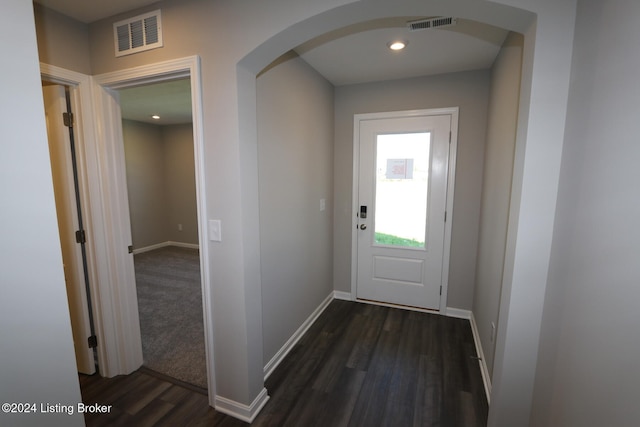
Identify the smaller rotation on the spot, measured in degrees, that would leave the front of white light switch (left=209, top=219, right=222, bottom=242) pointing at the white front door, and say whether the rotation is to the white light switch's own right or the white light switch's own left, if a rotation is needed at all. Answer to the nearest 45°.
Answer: approximately 90° to the white light switch's own left

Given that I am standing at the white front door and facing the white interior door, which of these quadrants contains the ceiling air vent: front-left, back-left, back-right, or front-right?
front-left

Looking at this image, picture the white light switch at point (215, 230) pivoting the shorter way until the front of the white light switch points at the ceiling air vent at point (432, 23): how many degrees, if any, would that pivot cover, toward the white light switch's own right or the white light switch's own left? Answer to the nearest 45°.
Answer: approximately 90° to the white light switch's own left

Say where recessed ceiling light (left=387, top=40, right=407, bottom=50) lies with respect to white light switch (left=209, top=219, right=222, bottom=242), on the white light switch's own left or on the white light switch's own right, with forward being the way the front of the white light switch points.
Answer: on the white light switch's own left

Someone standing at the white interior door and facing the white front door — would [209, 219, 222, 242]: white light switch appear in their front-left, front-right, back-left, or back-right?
front-right

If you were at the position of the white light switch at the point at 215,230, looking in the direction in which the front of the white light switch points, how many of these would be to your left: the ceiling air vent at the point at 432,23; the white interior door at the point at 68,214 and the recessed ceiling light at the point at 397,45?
2

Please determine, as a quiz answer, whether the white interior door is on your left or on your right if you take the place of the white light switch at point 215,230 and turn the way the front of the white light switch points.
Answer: on your right

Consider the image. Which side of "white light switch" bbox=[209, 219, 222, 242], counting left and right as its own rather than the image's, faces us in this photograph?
front
